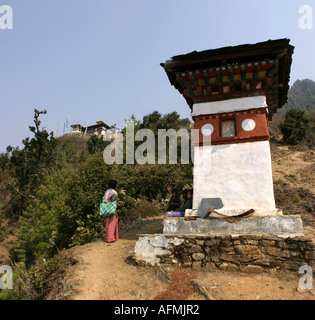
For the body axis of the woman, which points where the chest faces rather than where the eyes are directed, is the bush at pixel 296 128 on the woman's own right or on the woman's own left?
on the woman's own right

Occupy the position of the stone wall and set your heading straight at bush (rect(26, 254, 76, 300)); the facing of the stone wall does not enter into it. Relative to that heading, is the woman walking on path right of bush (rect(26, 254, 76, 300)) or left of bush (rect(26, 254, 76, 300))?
right
